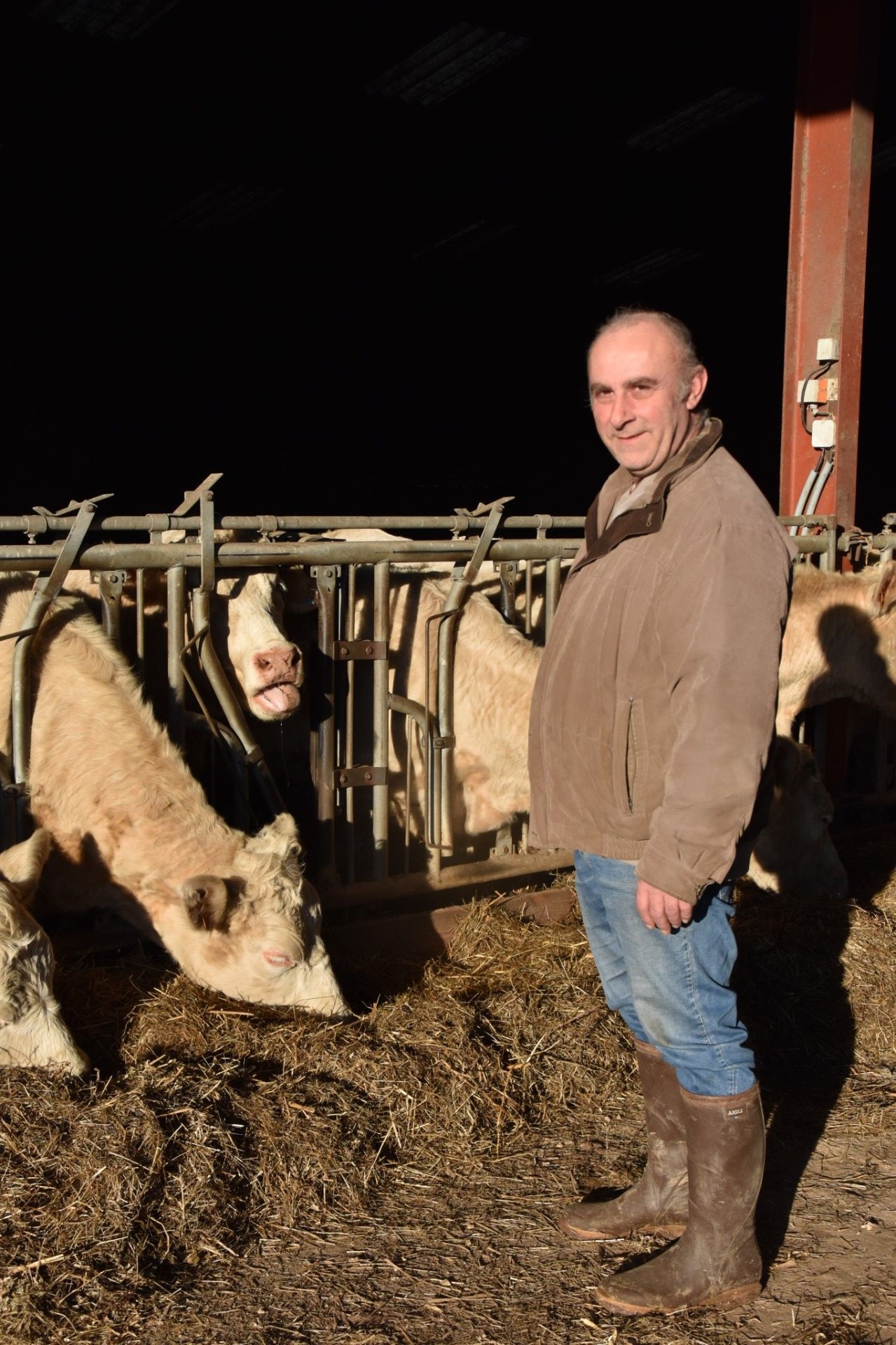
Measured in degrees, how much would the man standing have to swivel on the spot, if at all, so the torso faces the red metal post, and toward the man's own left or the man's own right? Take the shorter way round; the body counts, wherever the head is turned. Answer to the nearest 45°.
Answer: approximately 135° to the man's own right

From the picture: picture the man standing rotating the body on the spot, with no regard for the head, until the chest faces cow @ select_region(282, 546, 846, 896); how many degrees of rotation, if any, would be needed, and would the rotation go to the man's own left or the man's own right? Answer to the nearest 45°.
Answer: approximately 135° to the man's own right

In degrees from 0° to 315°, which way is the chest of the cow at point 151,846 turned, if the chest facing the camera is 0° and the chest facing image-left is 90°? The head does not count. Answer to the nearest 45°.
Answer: approximately 315°

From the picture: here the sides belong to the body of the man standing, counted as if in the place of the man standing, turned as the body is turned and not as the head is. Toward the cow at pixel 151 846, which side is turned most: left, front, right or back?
right

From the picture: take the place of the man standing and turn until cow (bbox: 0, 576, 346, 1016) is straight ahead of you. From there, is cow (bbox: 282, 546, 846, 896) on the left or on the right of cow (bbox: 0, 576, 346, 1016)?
right

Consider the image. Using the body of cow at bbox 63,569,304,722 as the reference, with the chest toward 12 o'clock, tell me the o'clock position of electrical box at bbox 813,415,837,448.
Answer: The electrical box is roughly at 10 o'clock from the cow.

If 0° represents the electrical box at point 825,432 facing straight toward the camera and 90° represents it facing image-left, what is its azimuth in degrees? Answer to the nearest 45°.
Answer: approximately 0°
